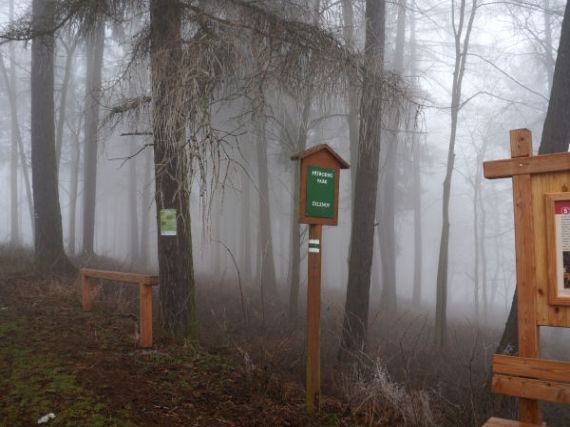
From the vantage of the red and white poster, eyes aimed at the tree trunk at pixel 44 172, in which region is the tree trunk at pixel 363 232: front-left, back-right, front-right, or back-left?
front-right

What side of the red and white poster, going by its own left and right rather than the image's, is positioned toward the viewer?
front

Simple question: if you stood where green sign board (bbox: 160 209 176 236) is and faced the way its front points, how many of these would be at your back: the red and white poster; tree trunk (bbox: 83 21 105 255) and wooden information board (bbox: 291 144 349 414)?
1

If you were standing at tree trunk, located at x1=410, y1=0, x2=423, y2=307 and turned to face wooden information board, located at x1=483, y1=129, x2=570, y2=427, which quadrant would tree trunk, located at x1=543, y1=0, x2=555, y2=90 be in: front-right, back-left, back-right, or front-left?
front-left

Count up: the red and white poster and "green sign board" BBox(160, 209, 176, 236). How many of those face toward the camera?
2

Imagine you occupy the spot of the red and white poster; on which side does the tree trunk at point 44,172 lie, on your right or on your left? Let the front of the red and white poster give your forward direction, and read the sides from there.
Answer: on your right

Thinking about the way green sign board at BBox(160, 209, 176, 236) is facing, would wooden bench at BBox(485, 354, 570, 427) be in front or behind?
in front

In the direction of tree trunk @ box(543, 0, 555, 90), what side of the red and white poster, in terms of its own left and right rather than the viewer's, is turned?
back

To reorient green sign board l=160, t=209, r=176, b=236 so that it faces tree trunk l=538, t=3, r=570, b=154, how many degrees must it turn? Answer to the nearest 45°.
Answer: approximately 90° to its left

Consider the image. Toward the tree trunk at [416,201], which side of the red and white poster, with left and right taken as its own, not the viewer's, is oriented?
back
